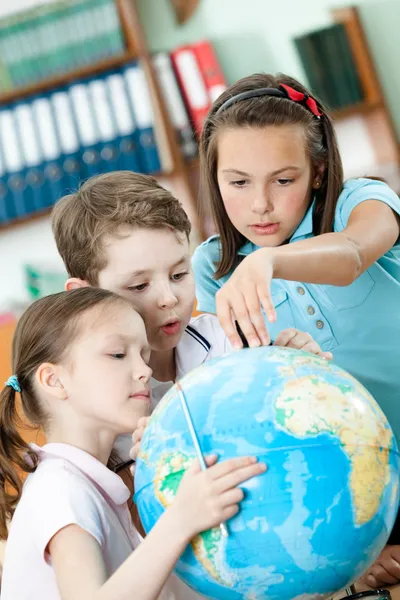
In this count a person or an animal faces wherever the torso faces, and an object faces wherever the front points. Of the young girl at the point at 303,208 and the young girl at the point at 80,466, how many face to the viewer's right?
1

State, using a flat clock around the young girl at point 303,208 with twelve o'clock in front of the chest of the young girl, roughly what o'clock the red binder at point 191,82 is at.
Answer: The red binder is roughly at 6 o'clock from the young girl.

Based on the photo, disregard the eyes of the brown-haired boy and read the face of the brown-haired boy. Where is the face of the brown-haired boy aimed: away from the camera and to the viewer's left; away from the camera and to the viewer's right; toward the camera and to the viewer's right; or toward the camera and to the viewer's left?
toward the camera and to the viewer's right

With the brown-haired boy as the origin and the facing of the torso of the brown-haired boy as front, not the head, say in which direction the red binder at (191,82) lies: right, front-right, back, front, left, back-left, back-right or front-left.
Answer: back-left

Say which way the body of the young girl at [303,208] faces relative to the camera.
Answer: toward the camera

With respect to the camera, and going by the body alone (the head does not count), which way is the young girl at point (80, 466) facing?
to the viewer's right

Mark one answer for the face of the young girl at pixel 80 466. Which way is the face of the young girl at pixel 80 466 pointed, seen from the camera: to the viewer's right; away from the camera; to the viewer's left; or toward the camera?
to the viewer's right

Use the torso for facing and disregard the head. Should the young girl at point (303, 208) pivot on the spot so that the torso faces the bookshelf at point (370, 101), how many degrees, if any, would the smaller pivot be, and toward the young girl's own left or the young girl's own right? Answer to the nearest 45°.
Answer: approximately 180°

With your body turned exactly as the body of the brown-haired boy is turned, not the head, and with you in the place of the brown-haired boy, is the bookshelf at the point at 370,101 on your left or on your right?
on your left

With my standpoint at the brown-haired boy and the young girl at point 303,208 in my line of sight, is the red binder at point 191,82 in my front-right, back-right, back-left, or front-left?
front-left

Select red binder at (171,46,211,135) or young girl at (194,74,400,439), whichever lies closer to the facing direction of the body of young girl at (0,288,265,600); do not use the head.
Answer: the young girl

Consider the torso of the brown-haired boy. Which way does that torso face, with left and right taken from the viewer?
facing the viewer and to the right of the viewer
